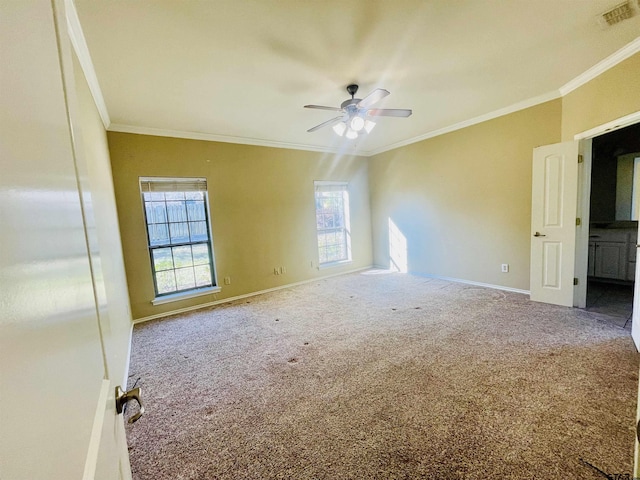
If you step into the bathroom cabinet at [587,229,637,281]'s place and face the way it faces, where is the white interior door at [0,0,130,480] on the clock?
The white interior door is roughly at 12 o'clock from the bathroom cabinet.

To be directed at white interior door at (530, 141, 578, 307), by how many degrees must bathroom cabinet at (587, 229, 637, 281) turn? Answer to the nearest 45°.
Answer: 0° — it already faces it

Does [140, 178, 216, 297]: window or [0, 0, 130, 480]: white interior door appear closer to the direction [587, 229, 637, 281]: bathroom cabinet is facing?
the white interior door

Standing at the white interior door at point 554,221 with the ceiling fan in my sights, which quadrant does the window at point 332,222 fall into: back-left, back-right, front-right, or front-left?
front-right

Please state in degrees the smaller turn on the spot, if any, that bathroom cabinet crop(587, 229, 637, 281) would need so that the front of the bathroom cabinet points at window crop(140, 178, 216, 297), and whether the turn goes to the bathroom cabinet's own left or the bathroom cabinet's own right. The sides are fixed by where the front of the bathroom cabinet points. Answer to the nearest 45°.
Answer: approximately 45° to the bathroom cabinet's own right

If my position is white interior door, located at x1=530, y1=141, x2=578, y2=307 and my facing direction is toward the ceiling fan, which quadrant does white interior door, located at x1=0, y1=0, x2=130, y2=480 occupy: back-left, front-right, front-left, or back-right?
front-left

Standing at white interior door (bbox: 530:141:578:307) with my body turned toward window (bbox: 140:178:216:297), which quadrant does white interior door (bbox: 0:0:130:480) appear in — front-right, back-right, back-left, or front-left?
front-left

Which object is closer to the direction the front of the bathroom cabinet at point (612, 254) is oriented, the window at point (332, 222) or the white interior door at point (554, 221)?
the white interior door

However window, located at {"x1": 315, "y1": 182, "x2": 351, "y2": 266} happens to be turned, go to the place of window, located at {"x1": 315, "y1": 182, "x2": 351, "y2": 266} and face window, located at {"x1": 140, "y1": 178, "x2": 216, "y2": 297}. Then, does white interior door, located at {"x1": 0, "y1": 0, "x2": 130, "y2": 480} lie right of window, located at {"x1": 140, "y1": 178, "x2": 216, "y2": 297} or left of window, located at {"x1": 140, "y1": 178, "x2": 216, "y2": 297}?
left

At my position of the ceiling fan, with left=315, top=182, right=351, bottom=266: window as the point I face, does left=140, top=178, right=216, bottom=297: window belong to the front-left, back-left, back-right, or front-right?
front-left

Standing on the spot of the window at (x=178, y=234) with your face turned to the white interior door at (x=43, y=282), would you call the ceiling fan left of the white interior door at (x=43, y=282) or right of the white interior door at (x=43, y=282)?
left

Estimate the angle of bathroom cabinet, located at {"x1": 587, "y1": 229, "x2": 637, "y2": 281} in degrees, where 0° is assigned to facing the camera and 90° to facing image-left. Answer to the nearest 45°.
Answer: approximately 0°
